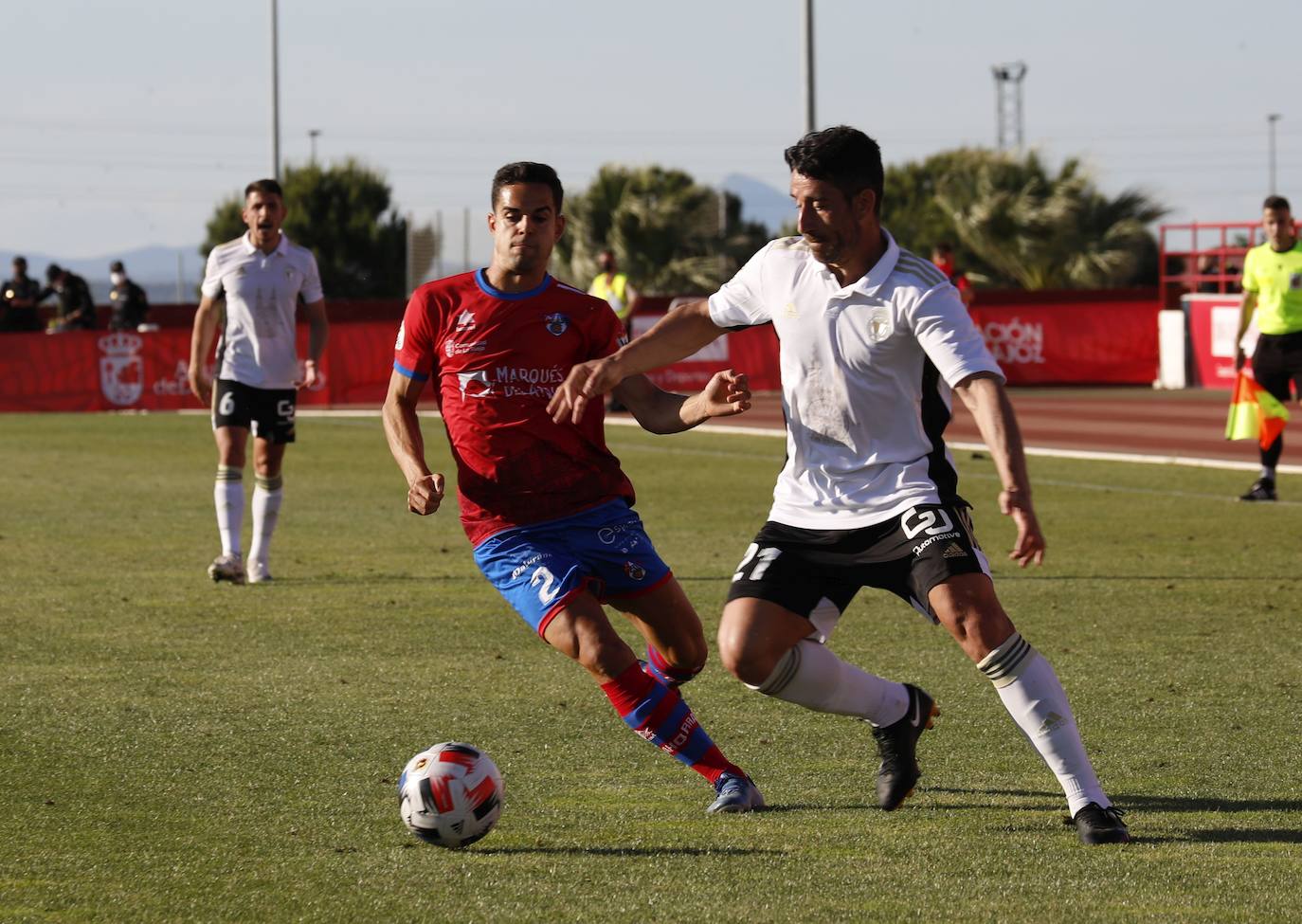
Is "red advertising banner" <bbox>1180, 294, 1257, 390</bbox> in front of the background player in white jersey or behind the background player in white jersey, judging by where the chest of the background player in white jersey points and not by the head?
behind

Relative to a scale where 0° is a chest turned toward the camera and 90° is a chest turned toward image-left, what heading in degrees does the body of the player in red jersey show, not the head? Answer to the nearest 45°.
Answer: approximately 0°

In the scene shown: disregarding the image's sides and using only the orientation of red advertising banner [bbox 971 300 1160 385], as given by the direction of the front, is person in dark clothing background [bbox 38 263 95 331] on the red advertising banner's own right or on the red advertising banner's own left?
on the red advertising banner's own right

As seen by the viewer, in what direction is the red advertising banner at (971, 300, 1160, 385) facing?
toward the camera

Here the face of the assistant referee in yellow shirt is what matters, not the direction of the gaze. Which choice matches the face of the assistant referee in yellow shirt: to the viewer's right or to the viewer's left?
to the viewer's left

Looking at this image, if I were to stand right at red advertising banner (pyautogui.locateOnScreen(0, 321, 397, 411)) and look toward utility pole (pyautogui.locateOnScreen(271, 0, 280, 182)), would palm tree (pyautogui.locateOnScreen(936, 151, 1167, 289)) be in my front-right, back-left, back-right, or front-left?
front-right

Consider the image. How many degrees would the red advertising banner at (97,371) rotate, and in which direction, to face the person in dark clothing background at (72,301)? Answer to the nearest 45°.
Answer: approximately 180°

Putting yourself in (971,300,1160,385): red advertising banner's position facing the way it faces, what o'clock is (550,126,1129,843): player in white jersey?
The player in white jersey is roughly at 12 o'clock from the red advertising banner.

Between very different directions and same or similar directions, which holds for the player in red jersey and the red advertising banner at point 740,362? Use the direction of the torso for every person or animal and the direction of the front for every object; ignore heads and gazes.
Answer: same or similar directions

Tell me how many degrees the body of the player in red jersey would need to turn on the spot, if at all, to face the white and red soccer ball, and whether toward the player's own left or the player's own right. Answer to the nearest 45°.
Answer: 0° — they already face it

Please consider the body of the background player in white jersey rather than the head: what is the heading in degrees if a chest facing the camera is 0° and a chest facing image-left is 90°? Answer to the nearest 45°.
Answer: approximately 0°

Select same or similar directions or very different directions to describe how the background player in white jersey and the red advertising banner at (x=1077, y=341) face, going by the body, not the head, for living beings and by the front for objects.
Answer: same or similar directions

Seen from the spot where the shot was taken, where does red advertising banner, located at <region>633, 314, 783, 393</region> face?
facing the viewer
